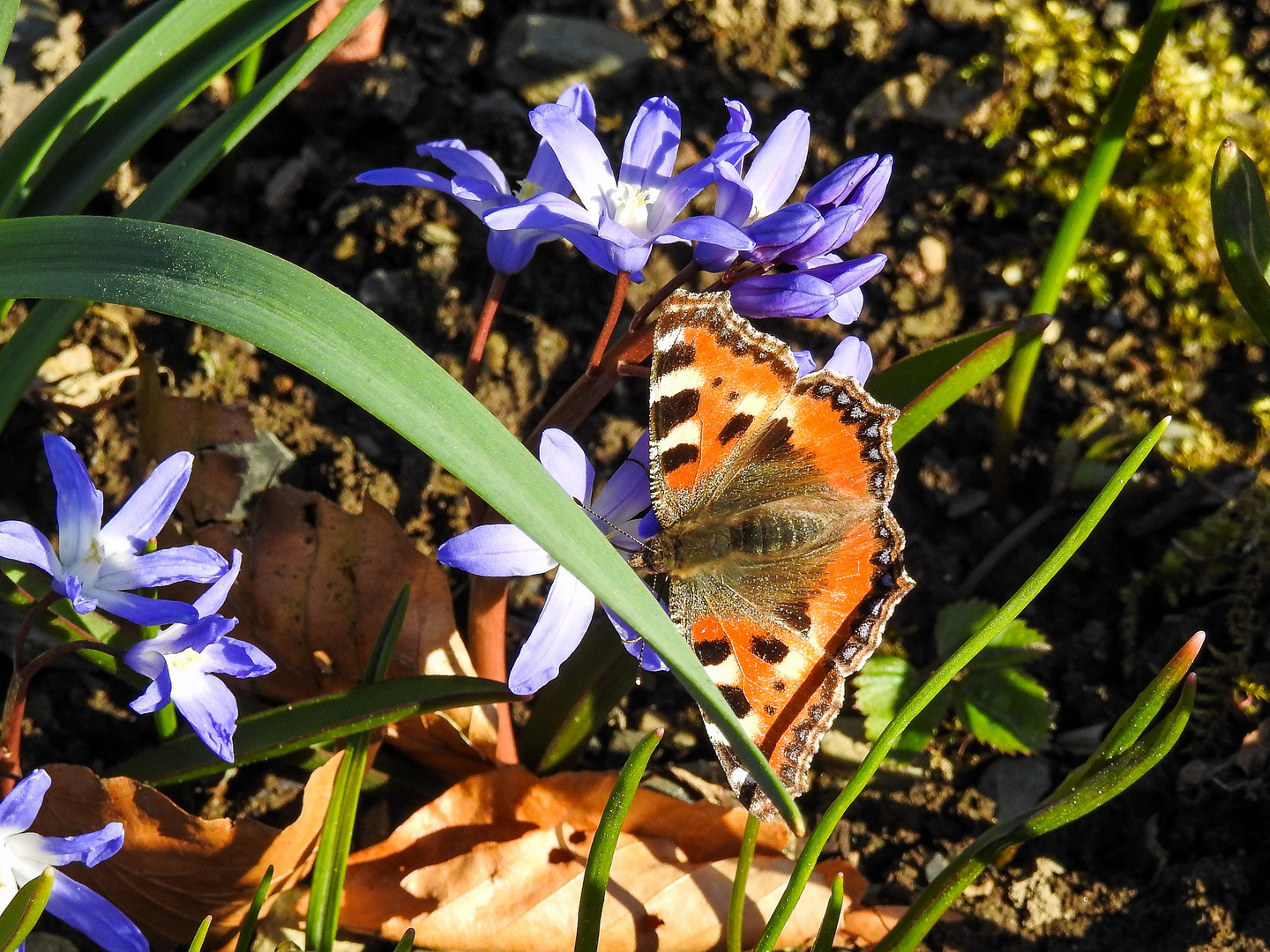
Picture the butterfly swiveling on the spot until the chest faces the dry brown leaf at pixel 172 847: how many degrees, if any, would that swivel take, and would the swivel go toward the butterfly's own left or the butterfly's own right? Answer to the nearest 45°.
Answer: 0° — it already faces it

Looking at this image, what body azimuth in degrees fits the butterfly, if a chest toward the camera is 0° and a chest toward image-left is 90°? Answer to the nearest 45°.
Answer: approximately 90°

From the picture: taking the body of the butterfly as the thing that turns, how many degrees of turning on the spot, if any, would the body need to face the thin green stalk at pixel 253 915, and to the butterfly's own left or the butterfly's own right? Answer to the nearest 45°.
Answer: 0° — it already faces it

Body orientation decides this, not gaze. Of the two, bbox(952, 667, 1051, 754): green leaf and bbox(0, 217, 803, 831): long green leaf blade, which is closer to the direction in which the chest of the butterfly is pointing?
the long green leaf blade

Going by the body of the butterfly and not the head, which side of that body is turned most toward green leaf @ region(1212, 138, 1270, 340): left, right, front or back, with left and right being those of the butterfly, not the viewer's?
back
